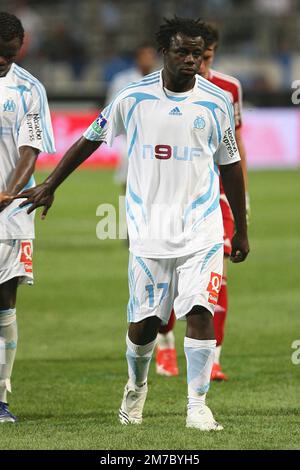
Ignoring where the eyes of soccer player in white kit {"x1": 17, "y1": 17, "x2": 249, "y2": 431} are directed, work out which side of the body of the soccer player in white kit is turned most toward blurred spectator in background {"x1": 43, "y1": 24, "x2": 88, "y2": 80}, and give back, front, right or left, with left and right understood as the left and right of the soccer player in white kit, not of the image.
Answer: back

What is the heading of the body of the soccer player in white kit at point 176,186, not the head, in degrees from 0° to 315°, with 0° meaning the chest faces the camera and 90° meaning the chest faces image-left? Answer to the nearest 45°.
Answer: approximately 0°

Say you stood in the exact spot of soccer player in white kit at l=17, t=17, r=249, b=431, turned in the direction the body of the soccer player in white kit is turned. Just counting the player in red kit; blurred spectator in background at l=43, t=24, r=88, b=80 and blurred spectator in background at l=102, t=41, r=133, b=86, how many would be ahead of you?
0

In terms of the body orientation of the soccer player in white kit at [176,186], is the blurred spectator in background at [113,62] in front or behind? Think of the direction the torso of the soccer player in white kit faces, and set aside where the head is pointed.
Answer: behind

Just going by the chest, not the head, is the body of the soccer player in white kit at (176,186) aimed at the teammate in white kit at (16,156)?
no

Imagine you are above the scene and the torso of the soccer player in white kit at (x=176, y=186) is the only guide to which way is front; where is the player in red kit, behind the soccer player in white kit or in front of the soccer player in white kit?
behind

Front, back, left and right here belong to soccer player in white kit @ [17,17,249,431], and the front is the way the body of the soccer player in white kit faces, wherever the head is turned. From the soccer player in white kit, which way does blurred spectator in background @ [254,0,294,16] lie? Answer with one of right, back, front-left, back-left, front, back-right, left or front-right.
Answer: back

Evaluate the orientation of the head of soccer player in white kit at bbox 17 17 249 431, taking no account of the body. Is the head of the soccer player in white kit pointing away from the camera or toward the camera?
toward the camera

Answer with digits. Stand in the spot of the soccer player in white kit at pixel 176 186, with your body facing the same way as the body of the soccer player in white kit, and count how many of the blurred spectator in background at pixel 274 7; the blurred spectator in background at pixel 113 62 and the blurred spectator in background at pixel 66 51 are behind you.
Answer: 3

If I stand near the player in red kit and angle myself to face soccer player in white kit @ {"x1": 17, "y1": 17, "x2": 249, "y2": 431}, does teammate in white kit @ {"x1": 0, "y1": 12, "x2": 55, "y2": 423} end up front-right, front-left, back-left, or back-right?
front-right
